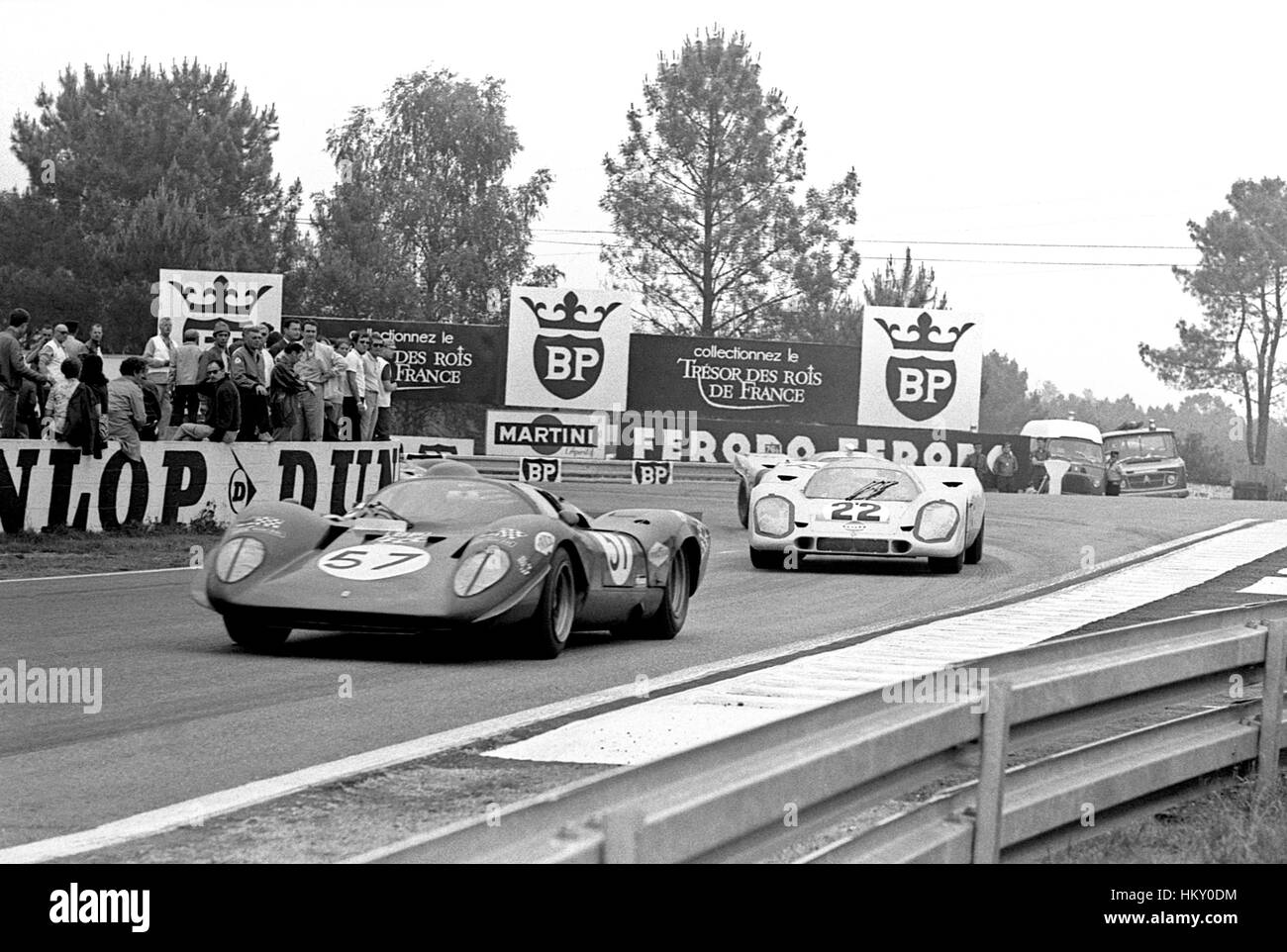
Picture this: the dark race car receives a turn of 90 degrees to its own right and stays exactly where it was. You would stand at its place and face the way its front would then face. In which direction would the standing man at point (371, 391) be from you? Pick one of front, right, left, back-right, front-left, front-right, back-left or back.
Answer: front-right

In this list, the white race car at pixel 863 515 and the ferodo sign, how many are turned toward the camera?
2

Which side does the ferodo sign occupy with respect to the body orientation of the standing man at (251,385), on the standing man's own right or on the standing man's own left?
on the standing man's own left

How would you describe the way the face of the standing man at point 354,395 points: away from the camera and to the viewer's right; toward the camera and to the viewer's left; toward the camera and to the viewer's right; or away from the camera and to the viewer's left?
toward the camera and to the viewer's right

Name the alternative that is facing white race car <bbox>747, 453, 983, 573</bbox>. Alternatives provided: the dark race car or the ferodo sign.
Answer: the ferodo sign

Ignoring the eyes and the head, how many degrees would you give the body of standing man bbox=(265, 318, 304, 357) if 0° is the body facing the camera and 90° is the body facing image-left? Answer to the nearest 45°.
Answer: approximately 315°

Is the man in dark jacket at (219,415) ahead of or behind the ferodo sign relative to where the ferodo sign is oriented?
ahead

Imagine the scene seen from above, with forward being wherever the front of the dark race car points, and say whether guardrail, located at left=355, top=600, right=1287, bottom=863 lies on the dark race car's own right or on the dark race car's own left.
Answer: on the dark race car's own left

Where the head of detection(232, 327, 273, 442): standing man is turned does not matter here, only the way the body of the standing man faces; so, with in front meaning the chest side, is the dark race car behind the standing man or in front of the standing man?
in front

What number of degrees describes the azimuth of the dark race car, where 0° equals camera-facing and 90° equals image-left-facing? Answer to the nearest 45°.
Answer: approximately 45°
